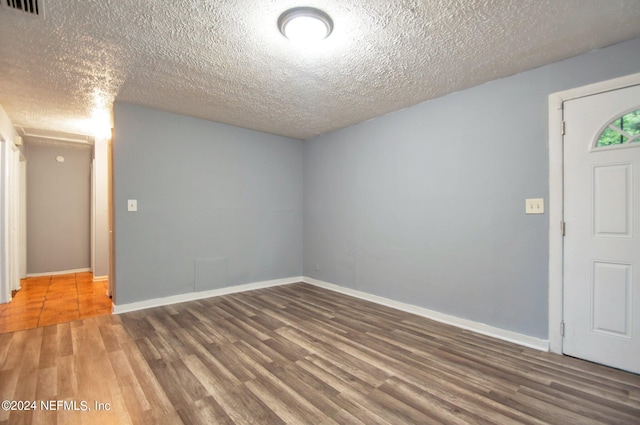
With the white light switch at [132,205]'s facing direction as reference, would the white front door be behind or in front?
in front

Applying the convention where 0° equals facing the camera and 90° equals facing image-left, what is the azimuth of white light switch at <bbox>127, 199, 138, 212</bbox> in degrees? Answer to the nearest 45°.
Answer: approximately 0°

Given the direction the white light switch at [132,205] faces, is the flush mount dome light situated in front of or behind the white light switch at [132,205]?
in front

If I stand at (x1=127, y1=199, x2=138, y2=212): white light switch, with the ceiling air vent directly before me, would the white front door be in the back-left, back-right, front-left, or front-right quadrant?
front-left

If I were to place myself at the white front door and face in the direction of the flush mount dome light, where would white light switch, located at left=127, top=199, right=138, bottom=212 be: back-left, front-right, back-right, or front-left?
front-right

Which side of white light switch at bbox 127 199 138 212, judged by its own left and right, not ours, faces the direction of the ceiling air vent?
front
